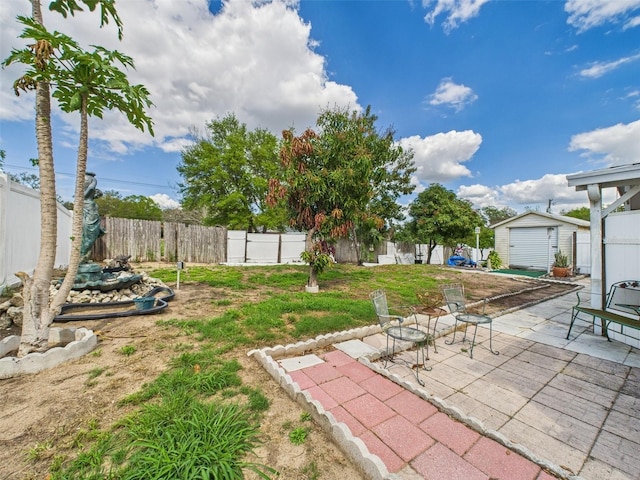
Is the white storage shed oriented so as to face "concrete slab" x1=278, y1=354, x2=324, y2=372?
yes

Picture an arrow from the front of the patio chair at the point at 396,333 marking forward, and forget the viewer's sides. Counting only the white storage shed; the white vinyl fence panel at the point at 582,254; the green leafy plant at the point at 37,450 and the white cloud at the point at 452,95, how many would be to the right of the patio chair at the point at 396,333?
1

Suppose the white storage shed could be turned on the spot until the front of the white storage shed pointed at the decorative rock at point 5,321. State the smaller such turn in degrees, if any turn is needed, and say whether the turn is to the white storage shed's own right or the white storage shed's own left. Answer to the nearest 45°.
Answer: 0° — it already faces it

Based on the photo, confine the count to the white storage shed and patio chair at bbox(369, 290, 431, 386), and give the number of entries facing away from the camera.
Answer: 0

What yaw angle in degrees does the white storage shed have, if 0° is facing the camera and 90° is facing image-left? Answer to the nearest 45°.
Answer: approximately 0°

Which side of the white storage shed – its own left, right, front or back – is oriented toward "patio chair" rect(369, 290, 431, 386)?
front

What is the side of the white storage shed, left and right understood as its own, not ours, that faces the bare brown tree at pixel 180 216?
right

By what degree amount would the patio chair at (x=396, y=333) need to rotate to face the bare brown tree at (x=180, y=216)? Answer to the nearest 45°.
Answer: approximately 180°

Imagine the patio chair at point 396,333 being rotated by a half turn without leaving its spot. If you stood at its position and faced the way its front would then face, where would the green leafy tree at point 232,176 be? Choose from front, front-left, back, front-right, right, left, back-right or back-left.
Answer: front

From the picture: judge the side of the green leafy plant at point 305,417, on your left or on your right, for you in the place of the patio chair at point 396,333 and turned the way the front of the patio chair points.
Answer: on your right

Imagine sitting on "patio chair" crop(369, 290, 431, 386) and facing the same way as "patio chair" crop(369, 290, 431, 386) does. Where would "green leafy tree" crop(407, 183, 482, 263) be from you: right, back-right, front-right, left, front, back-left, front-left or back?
back-left

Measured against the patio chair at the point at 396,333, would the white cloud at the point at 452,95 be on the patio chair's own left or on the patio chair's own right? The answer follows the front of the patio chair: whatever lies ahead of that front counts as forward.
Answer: on the patio chair's own left

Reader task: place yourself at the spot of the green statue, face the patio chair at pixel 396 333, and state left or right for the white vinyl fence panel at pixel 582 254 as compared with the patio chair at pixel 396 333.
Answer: left

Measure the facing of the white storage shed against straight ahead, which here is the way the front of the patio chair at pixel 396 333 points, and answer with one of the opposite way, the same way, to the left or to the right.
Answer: to the right
